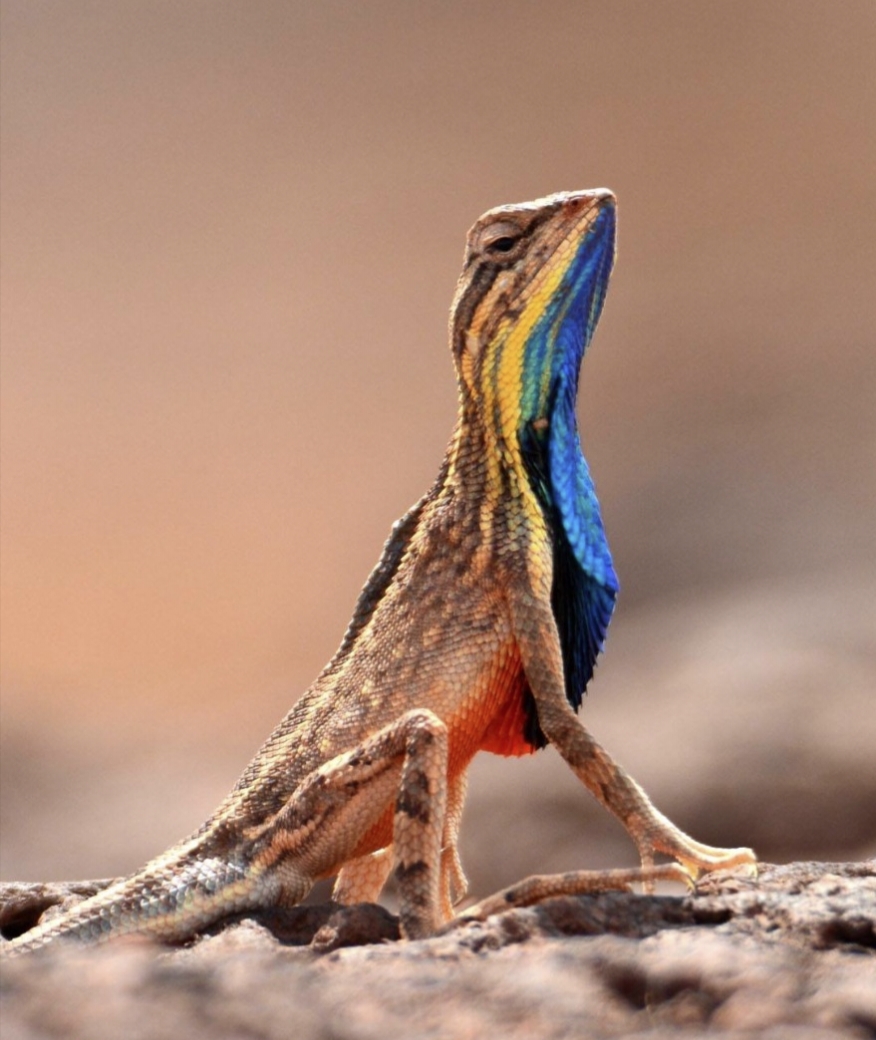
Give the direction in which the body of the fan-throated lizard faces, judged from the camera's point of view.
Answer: to the viewer's right
